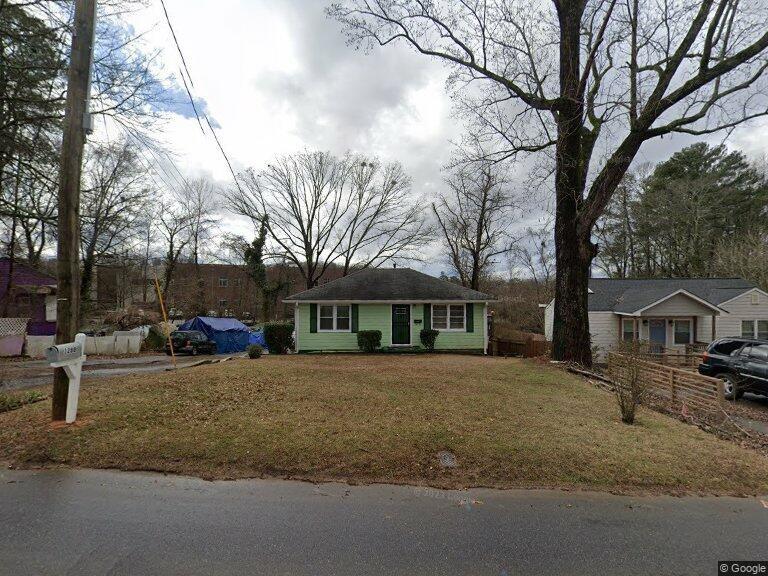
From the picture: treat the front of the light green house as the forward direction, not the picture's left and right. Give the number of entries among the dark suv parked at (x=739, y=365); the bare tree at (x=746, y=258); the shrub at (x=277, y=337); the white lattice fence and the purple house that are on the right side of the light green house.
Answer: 3

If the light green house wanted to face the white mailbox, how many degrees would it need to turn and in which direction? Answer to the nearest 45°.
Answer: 0° — it already faces it

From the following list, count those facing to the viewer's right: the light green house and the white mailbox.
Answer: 0

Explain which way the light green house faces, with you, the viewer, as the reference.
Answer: facing the viewer

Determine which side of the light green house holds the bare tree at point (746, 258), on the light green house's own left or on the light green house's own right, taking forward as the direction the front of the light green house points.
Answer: on the light green house's own left

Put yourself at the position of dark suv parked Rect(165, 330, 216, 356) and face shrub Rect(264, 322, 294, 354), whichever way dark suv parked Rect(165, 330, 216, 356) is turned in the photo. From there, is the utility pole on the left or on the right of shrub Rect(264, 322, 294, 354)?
right

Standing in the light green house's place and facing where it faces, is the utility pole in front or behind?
in front

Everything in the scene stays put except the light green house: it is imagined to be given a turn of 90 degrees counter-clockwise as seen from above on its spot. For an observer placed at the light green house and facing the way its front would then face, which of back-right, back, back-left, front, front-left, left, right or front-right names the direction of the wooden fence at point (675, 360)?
front

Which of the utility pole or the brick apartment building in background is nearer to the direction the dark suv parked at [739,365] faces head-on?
the utility pole

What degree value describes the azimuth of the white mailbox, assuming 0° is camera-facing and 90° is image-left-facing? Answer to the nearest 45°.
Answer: approximately 45°
